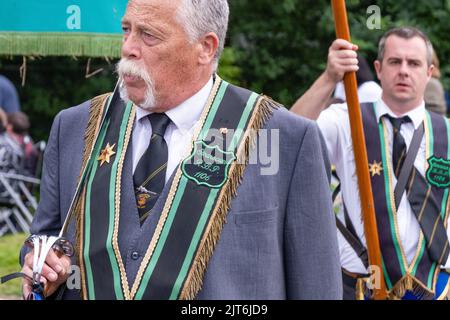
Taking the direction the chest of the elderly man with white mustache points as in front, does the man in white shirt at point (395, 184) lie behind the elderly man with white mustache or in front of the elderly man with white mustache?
behind

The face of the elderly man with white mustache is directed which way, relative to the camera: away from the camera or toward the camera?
toward the camera

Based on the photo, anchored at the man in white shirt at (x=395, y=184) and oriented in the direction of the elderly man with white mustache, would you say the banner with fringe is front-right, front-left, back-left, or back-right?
front-right

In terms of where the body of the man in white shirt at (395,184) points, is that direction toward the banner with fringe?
no

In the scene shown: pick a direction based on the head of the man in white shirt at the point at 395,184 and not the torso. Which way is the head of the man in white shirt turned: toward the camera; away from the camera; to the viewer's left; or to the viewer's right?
toward the camera

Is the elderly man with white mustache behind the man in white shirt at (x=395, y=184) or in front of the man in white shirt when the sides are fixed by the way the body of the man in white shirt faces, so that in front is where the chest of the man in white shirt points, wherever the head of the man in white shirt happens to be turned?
in front

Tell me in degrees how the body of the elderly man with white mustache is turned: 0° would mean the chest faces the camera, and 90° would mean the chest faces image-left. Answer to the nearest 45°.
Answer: approximately 45°

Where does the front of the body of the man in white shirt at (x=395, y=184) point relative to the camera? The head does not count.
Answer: toward the camera

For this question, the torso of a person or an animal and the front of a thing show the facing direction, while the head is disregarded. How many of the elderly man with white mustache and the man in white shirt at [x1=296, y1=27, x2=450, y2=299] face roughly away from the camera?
0

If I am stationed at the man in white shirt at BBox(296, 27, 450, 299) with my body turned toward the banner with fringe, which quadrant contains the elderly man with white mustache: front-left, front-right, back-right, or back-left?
front-left
